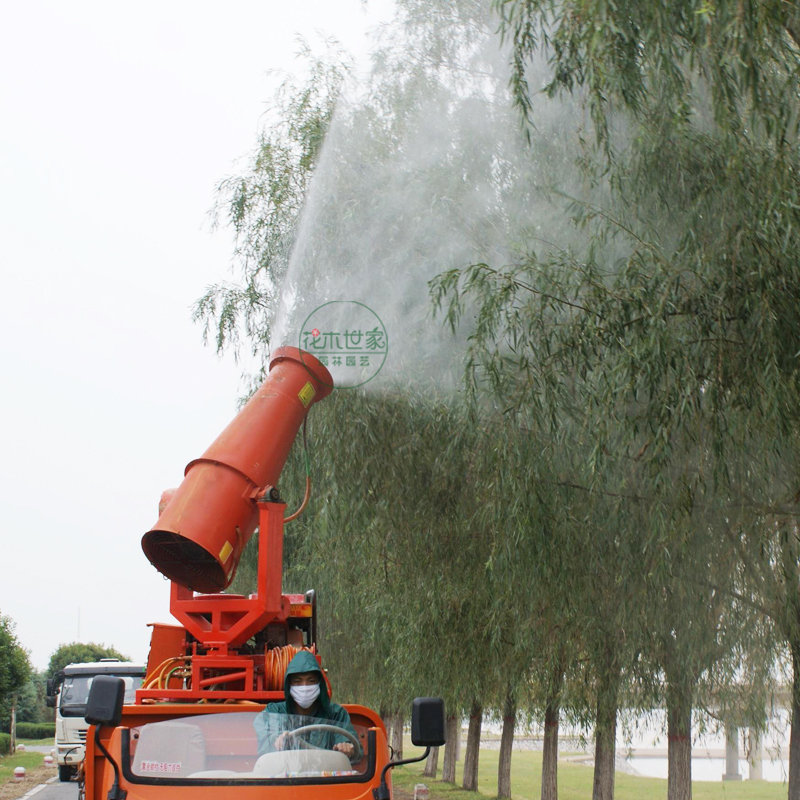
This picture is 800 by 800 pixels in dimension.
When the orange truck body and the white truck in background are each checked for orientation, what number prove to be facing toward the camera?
2

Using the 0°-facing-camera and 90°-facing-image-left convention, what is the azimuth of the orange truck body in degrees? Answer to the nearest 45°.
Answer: approximately 0°

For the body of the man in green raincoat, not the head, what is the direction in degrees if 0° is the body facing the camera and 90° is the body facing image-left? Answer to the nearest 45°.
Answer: approximately 0°

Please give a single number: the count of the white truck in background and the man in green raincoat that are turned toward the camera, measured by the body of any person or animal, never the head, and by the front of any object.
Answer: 2

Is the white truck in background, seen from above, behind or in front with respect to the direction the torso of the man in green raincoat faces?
behind

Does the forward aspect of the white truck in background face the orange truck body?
yes
